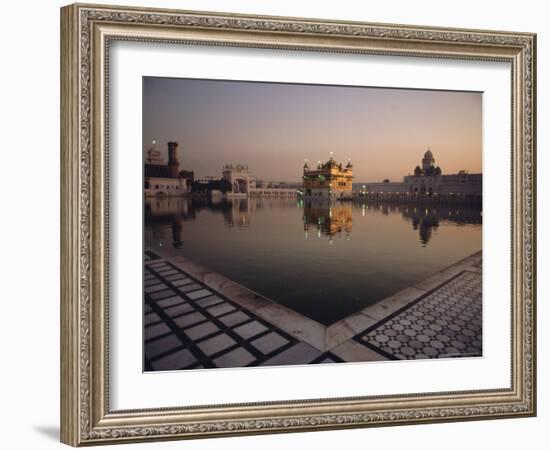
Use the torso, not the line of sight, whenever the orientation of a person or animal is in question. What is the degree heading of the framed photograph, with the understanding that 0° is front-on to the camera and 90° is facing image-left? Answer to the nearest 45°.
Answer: approximately 315°
